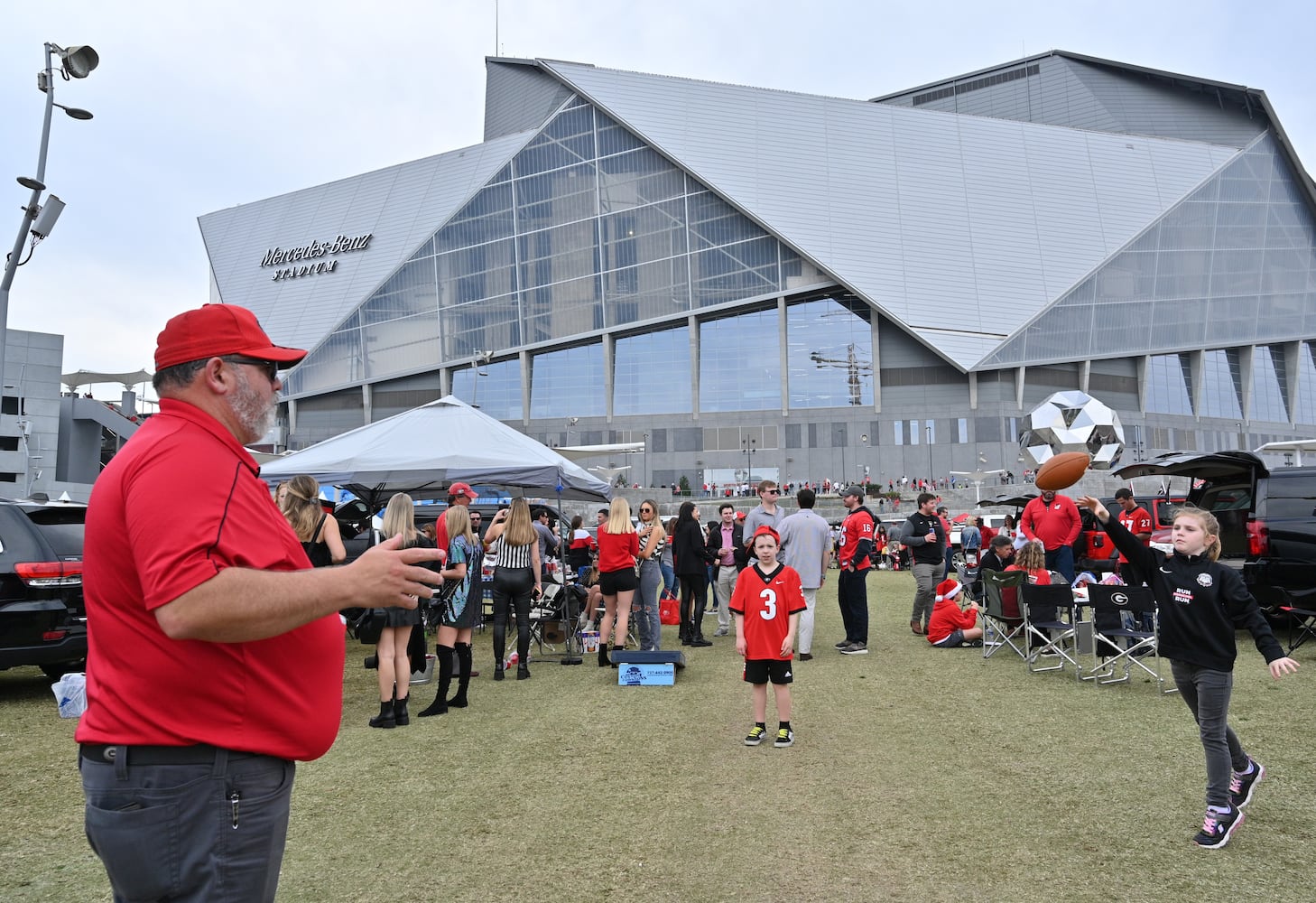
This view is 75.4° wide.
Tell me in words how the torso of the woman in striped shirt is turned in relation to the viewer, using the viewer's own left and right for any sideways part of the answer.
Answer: facing away from the viewer

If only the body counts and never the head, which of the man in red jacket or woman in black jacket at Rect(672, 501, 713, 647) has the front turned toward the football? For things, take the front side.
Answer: the man in red jacket

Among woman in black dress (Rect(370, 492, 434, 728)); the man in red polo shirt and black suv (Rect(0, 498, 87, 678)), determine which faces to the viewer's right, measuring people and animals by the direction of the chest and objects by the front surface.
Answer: the man in red polo shirt

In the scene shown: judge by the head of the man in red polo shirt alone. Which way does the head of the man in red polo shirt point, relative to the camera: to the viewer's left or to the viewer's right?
to the viewer's right

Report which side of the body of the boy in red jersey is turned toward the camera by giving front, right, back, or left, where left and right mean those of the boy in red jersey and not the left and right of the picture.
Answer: front

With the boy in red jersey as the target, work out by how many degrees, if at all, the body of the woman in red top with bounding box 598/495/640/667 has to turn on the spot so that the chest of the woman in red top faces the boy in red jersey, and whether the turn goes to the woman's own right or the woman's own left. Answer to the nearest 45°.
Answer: approximately 180°

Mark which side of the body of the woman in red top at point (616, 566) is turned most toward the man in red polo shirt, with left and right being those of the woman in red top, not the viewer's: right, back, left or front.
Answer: back

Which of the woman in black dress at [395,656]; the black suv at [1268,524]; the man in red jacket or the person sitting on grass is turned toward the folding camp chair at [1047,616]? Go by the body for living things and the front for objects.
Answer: the man in red jacket

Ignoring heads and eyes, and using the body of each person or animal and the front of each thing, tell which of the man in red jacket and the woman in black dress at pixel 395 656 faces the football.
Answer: the man in red jacket

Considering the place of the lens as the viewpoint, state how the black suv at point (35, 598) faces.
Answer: facing away from the viewer and to the left of the viewer

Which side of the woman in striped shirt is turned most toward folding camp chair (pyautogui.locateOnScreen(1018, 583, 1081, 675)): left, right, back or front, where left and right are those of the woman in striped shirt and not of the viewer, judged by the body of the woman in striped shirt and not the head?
right

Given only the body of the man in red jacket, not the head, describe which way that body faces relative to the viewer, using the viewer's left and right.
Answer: facing the viewer

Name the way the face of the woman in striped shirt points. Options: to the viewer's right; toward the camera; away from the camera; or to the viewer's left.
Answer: away from the camera

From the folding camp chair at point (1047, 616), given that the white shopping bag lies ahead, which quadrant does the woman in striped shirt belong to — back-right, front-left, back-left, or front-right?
front-right

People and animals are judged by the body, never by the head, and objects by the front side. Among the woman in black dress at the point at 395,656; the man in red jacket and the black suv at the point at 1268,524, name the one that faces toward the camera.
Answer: the man in red jacket

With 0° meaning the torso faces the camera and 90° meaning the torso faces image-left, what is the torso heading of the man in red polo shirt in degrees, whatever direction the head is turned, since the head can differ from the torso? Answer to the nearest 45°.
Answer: approximately 270°

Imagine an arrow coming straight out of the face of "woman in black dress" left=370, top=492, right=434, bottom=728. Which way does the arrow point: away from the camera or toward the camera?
away from the camera
